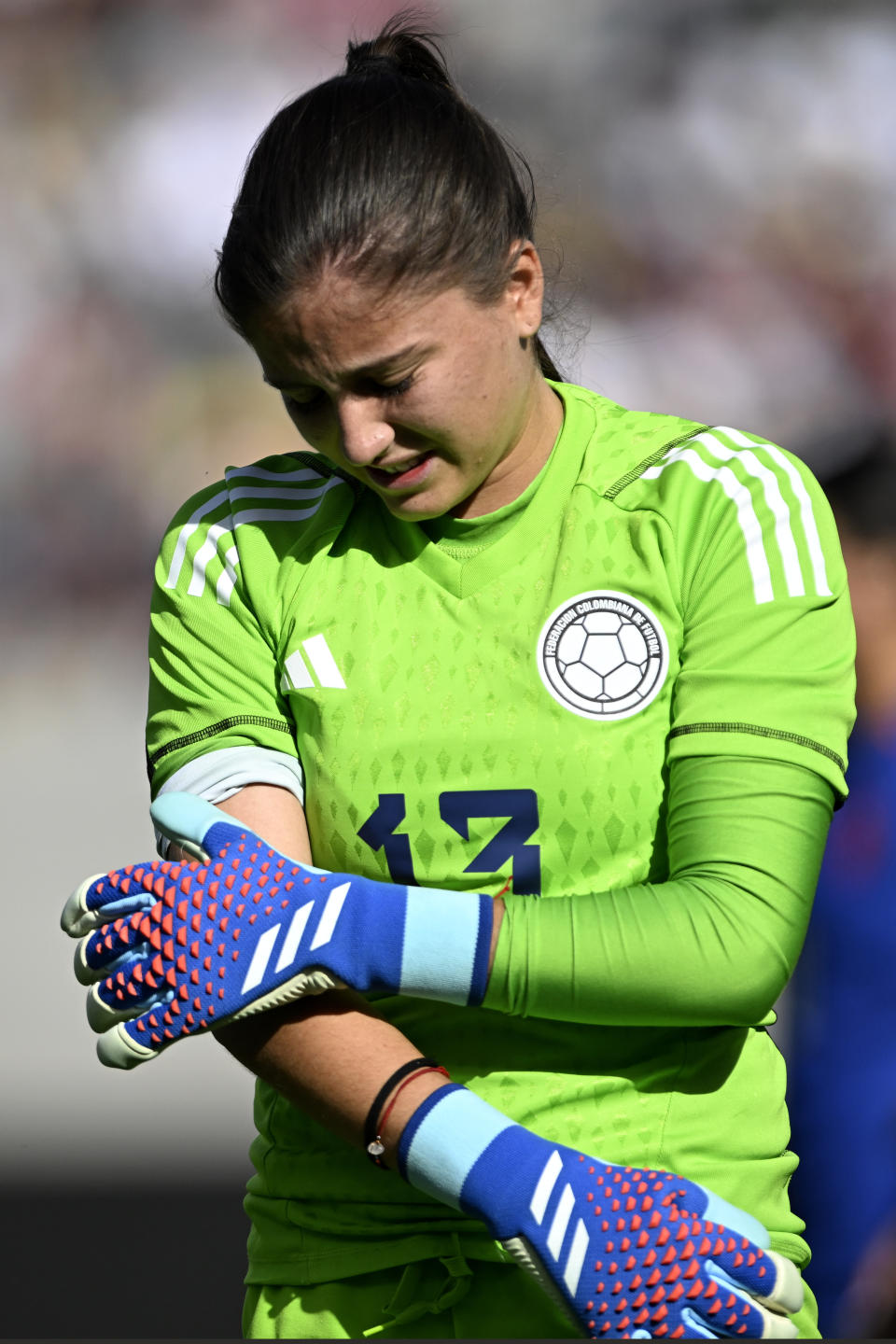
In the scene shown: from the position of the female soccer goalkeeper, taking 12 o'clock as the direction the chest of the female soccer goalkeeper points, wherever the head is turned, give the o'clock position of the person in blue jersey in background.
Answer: The person in blue jersey in background is roughly at 7 o'clock from the female soccer goalkeeper.

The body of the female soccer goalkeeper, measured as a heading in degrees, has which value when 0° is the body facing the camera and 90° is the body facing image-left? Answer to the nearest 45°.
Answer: approximately 0°
